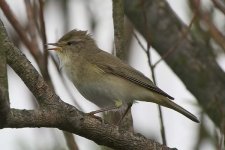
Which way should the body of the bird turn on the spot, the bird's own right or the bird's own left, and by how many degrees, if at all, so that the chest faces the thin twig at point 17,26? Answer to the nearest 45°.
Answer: approximately 45° to the bird's own right

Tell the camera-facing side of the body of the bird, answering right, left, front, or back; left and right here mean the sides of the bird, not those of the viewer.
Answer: left

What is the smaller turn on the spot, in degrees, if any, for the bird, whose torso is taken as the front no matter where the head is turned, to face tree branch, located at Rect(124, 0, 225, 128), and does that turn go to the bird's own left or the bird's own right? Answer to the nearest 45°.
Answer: approximately 135° to the bird's own right
